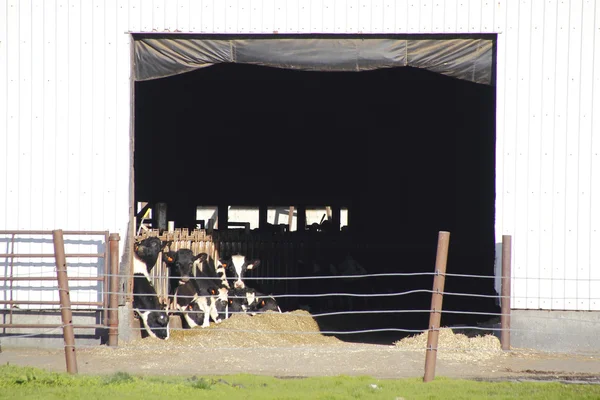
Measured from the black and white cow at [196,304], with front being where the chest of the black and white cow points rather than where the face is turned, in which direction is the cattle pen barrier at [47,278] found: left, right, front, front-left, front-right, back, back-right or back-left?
right

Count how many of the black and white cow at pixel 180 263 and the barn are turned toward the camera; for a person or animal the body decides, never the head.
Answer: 2

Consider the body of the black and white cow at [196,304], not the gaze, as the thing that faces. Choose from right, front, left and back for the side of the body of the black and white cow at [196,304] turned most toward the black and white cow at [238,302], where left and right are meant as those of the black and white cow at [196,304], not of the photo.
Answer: left

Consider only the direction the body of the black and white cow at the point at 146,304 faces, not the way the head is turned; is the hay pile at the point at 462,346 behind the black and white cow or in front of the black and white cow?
in front

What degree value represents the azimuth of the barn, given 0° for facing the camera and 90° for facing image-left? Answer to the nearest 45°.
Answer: approximately 0°

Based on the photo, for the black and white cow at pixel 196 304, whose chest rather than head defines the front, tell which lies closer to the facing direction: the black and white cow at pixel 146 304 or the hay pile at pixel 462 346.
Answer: the hay pile

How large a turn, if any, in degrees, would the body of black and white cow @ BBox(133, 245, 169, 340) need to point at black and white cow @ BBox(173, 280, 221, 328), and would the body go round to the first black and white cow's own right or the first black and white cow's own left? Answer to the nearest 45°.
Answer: approximately 90° to the first black and white cow's own left

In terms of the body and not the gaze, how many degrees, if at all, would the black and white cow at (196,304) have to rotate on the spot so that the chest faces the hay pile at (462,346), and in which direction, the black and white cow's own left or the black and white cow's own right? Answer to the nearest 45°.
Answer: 0° — it already faces it
